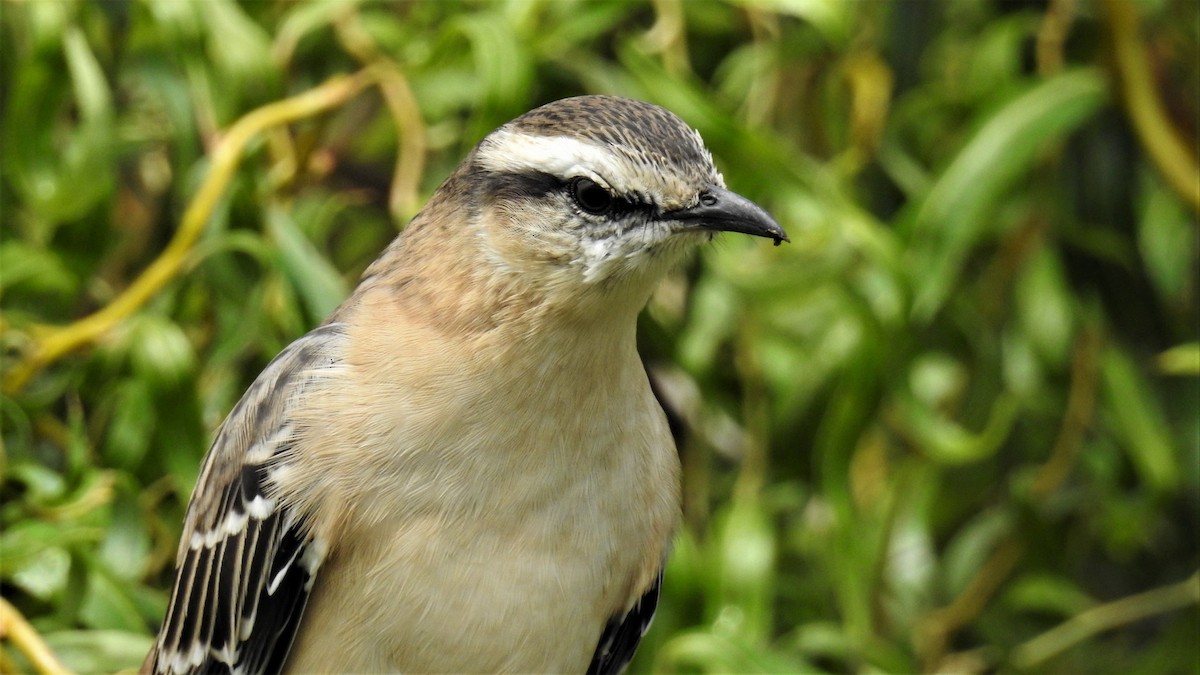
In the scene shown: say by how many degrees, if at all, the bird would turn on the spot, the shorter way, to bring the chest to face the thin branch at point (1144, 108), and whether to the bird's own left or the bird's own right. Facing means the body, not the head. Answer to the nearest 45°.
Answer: approximately 90° to the bird's own left

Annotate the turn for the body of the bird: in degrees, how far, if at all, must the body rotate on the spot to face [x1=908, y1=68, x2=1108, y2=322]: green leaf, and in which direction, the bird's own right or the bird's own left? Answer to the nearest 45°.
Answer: approximately 90° to the bird's own left

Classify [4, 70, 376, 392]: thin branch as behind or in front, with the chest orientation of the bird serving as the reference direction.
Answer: behind

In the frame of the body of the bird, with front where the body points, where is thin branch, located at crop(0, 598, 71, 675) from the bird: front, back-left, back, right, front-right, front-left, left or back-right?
back-right

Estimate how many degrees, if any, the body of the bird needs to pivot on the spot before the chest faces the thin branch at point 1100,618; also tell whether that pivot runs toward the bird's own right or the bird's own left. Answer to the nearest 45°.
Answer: approximately 90° to the bird's own left

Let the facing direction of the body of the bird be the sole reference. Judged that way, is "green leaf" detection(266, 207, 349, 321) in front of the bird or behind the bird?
behind

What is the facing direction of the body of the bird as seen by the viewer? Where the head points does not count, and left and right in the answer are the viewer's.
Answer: facing the viewer and to the right of the viewer

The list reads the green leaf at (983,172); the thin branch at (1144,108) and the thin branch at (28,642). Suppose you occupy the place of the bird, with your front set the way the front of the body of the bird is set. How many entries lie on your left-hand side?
2

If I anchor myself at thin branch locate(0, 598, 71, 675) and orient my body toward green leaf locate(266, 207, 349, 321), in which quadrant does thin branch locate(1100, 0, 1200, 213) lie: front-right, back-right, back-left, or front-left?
front-right

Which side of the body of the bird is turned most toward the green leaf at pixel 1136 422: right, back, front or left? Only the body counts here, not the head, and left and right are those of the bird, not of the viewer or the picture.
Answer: left
